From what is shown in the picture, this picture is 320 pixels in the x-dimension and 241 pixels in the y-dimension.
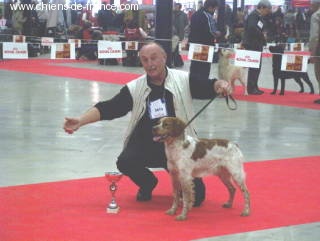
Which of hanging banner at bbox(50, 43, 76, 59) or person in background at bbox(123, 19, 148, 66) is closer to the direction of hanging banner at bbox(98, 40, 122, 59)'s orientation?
the hanging banner

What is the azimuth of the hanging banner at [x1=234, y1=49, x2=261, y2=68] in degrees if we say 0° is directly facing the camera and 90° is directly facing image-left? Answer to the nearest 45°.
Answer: approximately 0°

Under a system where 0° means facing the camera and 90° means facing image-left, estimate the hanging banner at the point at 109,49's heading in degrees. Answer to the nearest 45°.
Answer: approximately 0°

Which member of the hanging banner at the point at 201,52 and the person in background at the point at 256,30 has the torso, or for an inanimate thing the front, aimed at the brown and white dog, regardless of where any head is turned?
the hanging banner

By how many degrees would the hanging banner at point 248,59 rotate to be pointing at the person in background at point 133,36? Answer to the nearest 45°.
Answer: approximately 135° to its right
